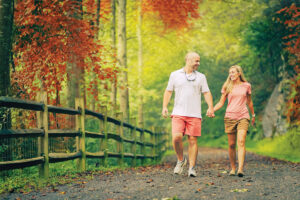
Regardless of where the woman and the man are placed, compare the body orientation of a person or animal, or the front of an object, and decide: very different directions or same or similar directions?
same or similar directions

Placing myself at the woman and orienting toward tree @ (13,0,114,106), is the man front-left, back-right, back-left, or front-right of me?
front-left

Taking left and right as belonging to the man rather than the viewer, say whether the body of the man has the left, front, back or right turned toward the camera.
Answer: front

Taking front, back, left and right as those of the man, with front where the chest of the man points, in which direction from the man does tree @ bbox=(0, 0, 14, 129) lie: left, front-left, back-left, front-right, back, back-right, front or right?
right

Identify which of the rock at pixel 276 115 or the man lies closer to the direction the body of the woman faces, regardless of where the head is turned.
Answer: the man

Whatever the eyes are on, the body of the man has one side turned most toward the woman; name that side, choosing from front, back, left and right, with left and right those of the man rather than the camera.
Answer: left

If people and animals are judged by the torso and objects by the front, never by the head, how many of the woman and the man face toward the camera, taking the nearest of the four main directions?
2

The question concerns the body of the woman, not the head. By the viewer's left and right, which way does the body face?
facing the viewer

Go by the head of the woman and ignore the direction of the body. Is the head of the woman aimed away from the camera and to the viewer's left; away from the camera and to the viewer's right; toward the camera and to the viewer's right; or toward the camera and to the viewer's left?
toward the camera and to the viewer's left
